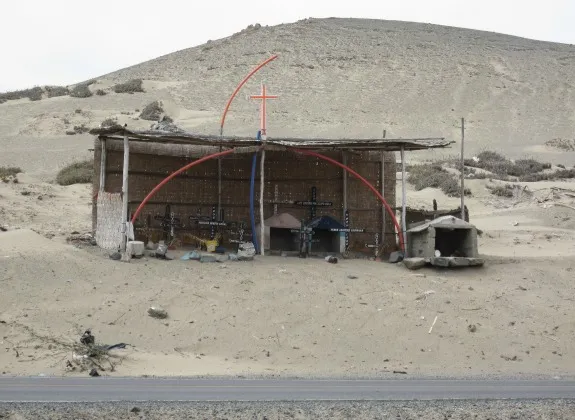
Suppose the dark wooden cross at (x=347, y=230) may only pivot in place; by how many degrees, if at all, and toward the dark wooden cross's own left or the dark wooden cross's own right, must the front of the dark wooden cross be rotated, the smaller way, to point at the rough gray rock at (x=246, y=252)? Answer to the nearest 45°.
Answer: approximately 45° to the dark wooden cross's own right

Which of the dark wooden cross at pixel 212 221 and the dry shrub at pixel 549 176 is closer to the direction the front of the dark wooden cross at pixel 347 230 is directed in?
the dark wooden cross

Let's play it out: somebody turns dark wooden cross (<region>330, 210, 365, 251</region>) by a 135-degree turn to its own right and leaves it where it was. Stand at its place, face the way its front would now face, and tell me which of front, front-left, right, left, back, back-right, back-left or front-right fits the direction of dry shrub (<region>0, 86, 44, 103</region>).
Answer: front

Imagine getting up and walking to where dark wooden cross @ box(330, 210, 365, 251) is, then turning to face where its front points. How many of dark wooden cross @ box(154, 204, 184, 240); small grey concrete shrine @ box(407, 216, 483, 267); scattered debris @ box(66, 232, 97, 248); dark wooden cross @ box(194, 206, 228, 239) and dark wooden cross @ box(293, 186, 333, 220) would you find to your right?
4

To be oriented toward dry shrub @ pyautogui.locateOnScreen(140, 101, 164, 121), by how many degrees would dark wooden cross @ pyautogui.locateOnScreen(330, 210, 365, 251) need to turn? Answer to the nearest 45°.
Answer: approximately 135° to its right

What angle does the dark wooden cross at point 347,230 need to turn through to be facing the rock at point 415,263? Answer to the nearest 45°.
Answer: approximately 45° to its left

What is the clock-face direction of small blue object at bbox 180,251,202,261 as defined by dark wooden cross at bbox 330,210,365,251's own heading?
The small blue object is roughly at 2 o'clock from the dark wooden cross.

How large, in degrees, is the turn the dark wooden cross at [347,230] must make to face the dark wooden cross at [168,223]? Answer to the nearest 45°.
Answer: approximately 90° to its right

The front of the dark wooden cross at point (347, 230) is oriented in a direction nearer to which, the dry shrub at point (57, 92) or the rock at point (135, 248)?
the rock

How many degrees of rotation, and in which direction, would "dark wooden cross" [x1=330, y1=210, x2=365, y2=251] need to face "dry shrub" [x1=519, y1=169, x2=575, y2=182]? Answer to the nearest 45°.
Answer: approximately 135° to its left

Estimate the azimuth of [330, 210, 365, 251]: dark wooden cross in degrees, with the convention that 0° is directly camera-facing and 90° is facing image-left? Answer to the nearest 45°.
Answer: approximately 0°

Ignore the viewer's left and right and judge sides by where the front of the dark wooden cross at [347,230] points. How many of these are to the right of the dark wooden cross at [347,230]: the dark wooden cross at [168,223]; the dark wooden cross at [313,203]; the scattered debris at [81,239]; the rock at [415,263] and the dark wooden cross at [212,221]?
4

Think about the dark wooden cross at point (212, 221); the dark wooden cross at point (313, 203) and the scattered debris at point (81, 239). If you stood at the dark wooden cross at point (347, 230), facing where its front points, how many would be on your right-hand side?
3

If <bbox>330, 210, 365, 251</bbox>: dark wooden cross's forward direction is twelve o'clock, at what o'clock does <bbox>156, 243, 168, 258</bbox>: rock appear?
The rock is roughly at 2 o'clock from the dark wooden cross.

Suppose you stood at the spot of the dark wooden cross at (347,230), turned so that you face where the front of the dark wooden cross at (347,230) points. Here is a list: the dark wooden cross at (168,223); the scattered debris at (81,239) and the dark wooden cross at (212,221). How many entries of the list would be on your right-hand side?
3
